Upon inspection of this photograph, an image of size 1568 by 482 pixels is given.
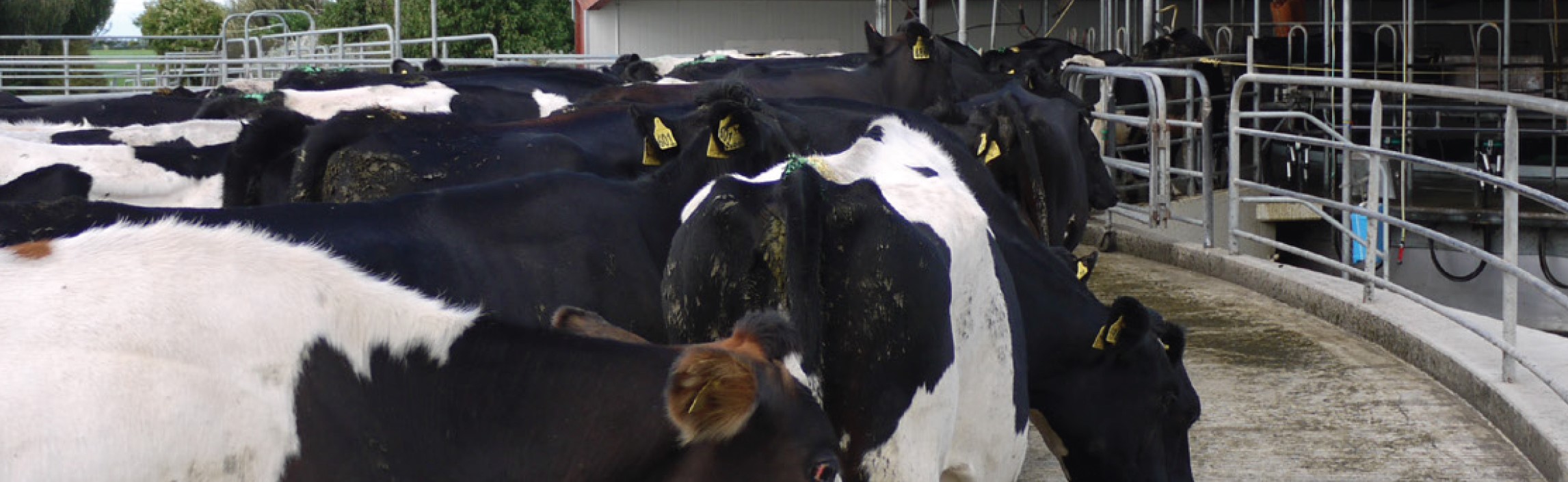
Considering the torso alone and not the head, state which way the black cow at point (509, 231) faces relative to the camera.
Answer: to the viewer's right

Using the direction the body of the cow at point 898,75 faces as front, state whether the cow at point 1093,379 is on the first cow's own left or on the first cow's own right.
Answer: on the first cow's own right

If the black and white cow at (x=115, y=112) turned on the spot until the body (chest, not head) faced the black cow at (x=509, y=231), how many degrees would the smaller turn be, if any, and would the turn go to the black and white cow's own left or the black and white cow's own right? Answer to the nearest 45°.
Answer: approximately 90° to the black and white cow's own right

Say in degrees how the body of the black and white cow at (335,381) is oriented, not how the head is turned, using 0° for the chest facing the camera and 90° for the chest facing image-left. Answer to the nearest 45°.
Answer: approximately 270°

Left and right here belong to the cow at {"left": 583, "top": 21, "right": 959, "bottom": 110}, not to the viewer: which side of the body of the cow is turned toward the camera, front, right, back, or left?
right

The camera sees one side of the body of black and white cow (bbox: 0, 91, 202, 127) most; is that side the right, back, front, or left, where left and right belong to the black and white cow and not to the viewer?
right
